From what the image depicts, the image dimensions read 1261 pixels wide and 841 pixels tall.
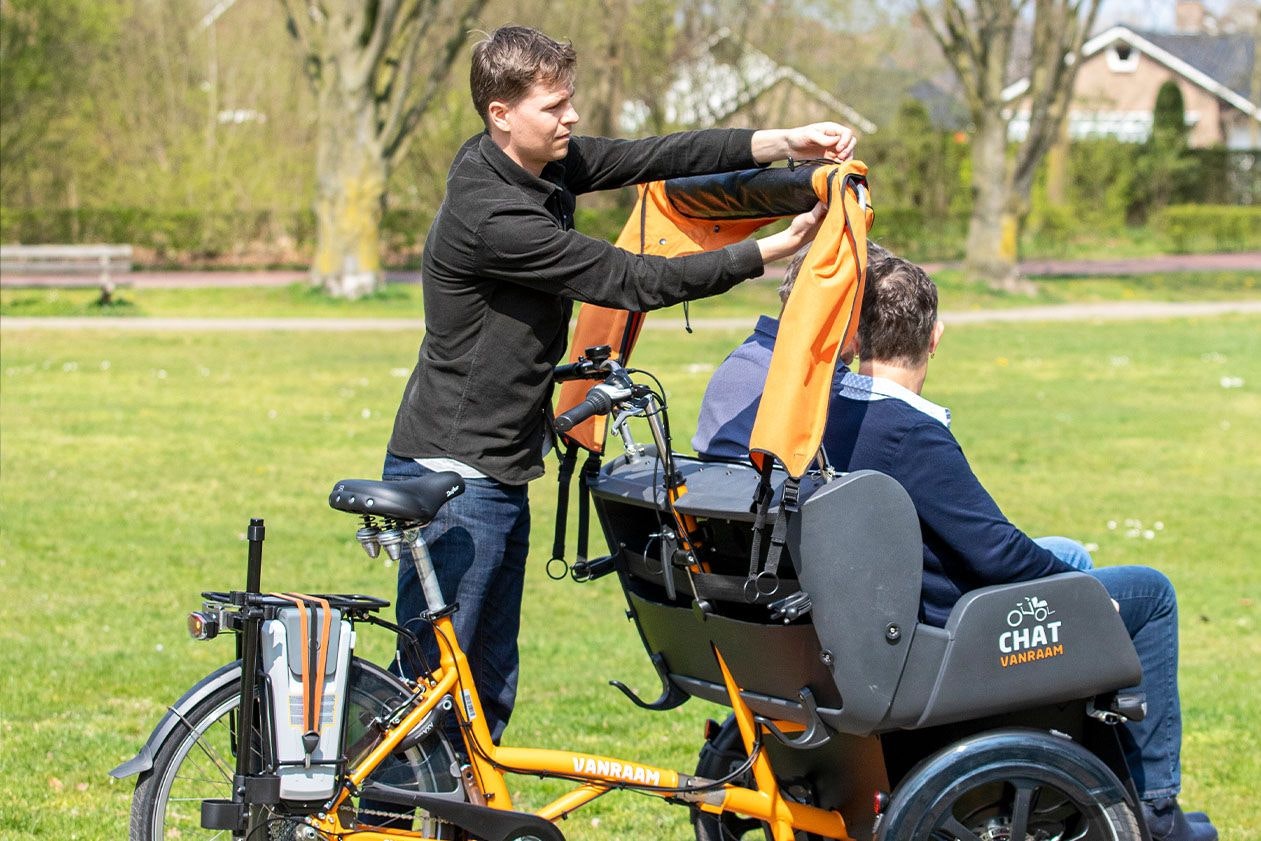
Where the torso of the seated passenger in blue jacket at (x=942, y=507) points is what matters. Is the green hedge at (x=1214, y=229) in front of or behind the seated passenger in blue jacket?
in front

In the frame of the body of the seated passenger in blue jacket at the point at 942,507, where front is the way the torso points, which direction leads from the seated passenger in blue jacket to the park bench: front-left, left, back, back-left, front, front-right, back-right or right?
left

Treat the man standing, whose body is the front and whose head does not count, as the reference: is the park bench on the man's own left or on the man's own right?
on the man's own left

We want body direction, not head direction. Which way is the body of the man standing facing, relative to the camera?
to the viewer's right

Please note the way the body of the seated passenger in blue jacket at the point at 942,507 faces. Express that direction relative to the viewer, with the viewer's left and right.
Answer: facing away from the viewer and to the right of the viewer

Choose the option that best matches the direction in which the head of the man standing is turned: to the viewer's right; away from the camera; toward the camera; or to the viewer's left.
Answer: to the viewer's right

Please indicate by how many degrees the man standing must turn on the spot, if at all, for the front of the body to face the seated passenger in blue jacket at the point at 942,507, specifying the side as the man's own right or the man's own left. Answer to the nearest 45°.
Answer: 0° — they already face them

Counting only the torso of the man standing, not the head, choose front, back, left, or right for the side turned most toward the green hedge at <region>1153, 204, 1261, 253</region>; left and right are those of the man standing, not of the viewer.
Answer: left

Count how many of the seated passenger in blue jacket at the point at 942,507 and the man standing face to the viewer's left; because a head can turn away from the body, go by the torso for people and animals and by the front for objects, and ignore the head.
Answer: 0

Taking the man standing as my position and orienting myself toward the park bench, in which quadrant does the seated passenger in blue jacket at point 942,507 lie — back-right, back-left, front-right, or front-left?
back-right
